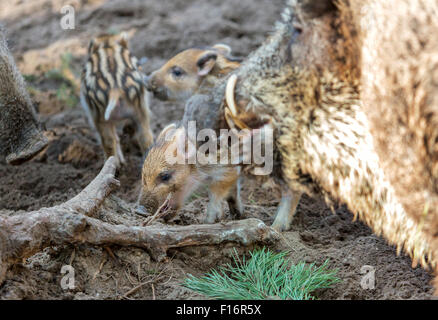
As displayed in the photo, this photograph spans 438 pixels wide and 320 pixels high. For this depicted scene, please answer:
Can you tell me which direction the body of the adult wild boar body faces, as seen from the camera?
to the viewer's left
